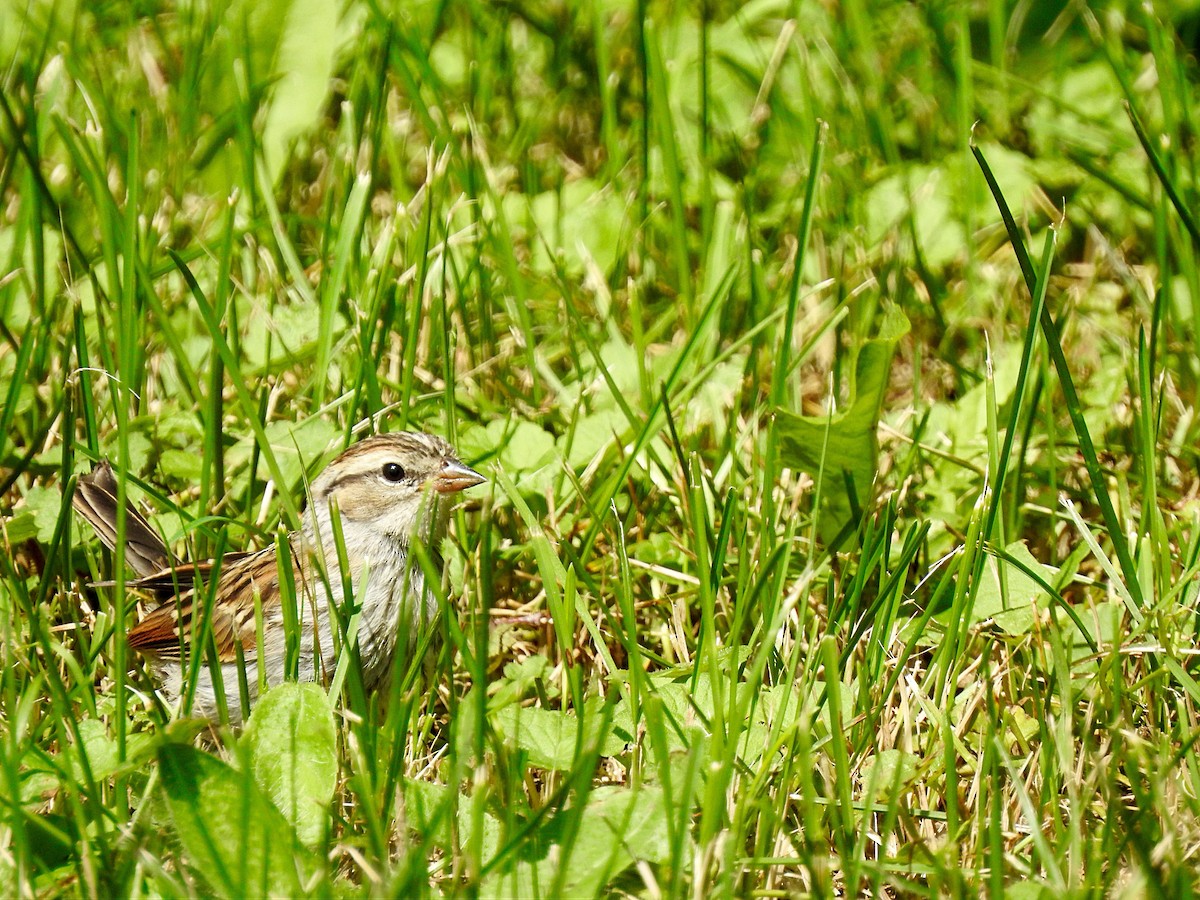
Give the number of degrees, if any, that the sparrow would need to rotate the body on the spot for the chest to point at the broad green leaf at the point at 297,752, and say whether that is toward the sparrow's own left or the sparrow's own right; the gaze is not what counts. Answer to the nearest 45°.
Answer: approximately 90° to the sparrow's own right

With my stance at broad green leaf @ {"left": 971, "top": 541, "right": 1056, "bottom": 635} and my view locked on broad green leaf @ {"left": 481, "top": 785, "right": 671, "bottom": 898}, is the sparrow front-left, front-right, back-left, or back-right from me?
front-right

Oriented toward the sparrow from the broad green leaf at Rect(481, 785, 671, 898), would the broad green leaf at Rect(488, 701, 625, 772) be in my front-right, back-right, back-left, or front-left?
front-right

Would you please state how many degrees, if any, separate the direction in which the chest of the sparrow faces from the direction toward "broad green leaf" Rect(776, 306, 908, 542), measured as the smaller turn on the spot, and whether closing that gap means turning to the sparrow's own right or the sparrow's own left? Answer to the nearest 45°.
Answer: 0° — it already faces it

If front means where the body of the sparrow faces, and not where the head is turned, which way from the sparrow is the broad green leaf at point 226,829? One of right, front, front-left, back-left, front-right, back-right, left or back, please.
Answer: right

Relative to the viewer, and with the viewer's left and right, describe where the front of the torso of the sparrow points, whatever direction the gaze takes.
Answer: facing to the right of the viewer

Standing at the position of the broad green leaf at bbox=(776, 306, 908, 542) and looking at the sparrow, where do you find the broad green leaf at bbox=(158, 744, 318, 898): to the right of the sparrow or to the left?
left

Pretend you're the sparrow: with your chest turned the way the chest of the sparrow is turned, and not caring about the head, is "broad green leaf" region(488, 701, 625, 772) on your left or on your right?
on your right

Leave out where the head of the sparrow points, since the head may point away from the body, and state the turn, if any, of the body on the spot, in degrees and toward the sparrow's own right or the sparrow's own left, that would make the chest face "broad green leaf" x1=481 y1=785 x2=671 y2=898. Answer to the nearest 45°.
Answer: approximately 90° to the sparrow's own right

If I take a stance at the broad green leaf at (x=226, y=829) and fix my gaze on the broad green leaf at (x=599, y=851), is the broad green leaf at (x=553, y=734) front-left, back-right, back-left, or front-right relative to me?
front-left
